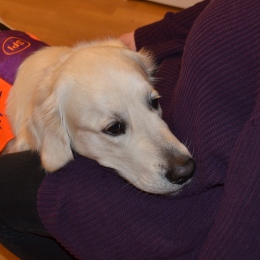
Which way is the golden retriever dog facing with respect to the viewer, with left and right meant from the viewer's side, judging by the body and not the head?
facing the viewer and to the right of the viewer
